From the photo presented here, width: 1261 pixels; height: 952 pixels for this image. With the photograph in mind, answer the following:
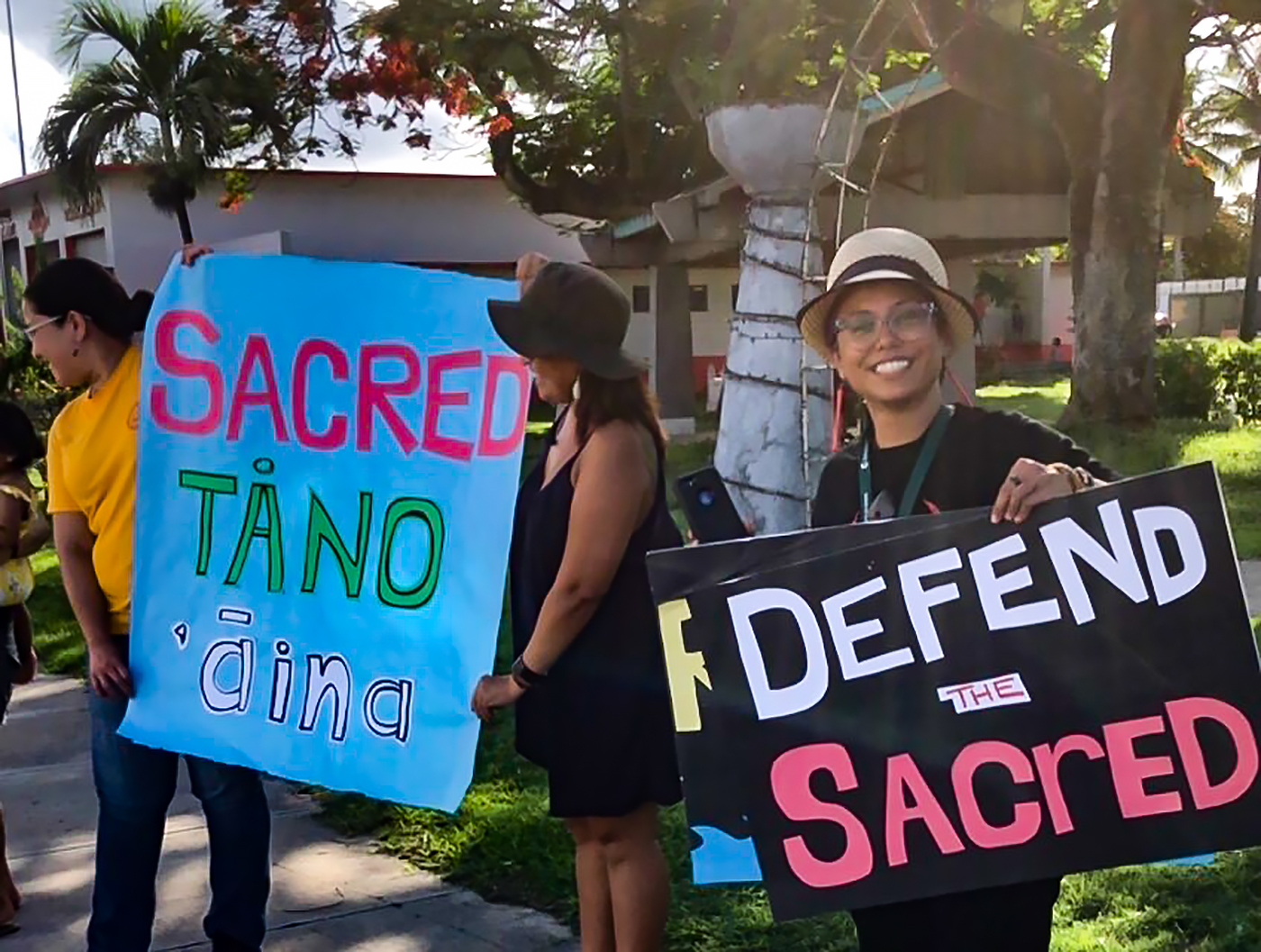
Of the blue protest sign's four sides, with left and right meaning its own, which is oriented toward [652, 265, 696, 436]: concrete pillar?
back

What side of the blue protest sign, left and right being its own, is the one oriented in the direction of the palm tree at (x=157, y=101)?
back

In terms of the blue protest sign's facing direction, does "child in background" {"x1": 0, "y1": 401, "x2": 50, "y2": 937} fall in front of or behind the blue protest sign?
behind

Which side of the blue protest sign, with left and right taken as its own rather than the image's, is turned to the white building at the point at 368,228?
back

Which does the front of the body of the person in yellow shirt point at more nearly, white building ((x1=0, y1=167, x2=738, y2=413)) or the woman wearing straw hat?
the woman wearing straw hat

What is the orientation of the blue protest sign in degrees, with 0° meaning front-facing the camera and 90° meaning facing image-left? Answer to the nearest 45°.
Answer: approximately 0°
